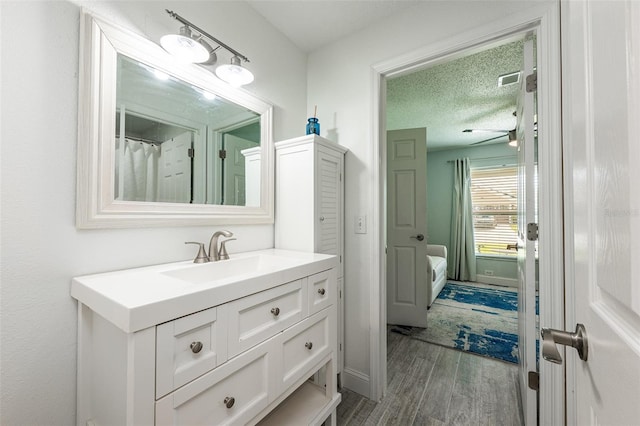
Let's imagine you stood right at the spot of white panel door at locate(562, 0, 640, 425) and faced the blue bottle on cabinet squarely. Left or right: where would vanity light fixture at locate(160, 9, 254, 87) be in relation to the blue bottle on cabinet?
left

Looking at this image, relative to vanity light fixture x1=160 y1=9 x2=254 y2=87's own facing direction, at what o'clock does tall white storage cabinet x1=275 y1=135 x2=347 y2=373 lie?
The tall white storage cabinet is roughly at 10 o'clock from the vanity light fixture.

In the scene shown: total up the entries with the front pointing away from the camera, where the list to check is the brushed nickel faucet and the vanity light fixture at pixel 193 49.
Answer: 0

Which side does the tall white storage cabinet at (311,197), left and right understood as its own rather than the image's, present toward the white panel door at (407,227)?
left

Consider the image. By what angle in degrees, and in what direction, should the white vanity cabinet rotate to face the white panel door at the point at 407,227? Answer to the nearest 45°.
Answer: approximately 90° to its left

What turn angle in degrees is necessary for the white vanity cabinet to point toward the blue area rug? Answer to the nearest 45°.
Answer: approximately 45° to its left

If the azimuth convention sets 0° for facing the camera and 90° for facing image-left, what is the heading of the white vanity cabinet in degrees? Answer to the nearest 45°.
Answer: approximately 315°

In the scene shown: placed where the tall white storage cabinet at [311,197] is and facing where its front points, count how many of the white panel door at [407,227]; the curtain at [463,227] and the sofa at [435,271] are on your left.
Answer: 3

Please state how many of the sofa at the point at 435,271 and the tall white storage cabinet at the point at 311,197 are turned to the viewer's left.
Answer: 0

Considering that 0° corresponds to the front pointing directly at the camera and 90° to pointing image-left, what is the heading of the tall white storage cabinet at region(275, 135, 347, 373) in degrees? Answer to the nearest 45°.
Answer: approximately 315°

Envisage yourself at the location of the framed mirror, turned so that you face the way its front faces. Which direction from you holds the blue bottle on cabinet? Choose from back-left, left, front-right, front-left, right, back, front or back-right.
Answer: front-left
